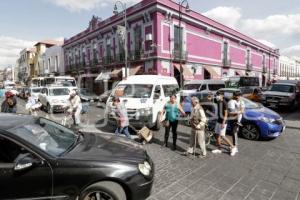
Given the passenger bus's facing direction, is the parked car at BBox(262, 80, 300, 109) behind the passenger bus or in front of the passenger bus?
in front

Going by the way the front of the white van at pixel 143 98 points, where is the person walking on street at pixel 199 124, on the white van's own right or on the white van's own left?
on the white van's own left

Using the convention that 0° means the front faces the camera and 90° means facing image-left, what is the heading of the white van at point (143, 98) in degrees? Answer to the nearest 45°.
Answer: approximately 45°

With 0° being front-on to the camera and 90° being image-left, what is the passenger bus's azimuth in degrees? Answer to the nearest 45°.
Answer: approximately 315°

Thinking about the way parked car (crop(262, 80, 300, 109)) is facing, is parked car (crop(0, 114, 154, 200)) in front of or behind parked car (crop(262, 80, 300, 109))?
in front

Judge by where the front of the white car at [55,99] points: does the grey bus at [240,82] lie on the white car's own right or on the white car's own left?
on the white car's own left

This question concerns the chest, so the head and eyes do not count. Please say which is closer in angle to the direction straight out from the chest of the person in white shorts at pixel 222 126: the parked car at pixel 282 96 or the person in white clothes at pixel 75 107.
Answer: the person in white clothes

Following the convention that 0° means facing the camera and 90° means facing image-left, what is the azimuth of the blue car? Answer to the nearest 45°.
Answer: approximately 315°
